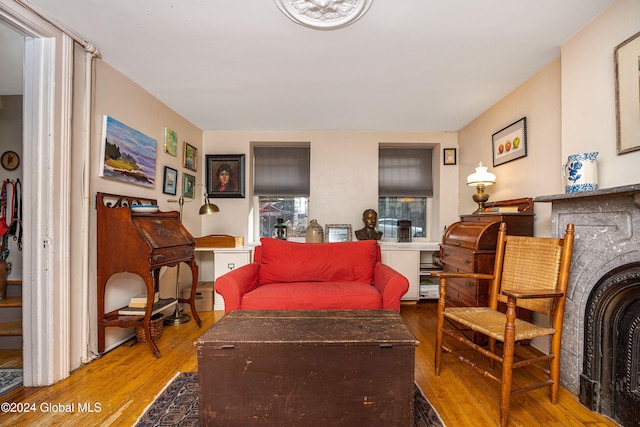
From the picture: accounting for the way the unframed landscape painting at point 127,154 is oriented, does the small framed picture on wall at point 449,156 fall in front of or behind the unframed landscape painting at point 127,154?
in front

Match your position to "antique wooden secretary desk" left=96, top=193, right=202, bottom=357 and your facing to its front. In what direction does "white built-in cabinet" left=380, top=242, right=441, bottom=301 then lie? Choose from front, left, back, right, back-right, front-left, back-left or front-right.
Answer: front-left

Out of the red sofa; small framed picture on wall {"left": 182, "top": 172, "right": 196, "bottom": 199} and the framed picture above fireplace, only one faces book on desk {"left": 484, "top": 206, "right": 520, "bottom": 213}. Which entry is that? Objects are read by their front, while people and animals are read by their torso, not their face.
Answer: the small framed picture on wall

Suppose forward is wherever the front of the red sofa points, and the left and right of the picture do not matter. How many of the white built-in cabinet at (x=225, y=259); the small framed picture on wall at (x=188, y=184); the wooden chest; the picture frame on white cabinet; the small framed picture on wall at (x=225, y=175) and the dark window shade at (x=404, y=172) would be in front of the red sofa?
1

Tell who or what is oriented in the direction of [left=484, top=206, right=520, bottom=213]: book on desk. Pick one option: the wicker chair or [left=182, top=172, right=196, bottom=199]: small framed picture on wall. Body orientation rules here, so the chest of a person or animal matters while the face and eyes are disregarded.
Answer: the small framed picture on wall

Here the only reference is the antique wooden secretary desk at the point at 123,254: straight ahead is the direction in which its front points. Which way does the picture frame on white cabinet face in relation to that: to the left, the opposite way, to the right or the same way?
to the right

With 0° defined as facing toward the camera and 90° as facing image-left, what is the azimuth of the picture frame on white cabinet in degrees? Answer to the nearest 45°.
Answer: approximately 0°

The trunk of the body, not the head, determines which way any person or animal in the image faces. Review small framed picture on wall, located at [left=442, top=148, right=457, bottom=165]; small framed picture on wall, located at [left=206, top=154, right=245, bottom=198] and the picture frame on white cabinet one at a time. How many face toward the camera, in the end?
3

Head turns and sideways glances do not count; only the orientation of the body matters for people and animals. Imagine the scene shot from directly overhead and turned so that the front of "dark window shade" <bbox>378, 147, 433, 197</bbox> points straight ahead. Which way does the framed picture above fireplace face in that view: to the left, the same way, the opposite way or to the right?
to the right

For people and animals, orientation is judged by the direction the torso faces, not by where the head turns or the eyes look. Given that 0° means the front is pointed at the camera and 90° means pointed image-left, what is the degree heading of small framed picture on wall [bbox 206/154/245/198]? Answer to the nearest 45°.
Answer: approximately 0°

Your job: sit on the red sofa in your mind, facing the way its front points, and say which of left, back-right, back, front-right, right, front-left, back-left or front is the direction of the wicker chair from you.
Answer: front-left

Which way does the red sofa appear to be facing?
toward the camera
